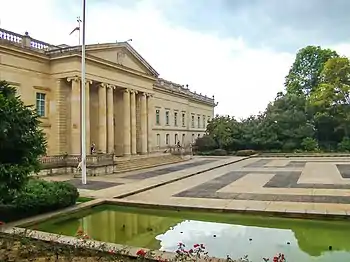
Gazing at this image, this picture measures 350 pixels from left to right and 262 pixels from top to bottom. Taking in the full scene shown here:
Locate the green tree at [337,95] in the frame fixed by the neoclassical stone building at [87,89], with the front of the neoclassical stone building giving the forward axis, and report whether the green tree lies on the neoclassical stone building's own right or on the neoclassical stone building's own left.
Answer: on the neoclassical stone building's own left

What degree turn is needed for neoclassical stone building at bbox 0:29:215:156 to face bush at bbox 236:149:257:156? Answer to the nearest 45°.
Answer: approximately 90° to its left

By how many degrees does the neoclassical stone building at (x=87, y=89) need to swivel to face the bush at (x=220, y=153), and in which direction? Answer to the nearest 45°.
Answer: approximately 90° to its left

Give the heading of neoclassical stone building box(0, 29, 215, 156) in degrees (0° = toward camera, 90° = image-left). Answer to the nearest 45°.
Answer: approximately 315°

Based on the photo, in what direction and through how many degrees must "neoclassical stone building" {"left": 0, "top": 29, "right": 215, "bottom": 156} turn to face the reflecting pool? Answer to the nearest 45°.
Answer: approximately 45° to its right

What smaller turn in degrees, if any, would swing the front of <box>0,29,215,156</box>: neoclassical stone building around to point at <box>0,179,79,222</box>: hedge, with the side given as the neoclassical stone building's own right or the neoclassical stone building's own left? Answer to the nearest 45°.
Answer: approximately 45° to the neoclassical stone building's own right

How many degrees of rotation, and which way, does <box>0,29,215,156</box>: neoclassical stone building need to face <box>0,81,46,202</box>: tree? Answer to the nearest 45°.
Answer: approximately 45° to its right

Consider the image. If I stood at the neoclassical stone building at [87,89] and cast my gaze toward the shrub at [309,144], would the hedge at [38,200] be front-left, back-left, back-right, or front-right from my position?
back-right

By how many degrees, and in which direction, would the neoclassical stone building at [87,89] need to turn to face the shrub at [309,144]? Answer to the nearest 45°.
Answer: approximately 90° to its left

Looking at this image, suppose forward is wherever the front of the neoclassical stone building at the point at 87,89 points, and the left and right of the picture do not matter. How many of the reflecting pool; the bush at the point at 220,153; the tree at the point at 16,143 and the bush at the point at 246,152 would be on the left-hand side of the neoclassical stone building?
2

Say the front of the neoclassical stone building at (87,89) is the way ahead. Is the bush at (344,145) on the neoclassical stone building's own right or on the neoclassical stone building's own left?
on the neoclassical stone building's own left
